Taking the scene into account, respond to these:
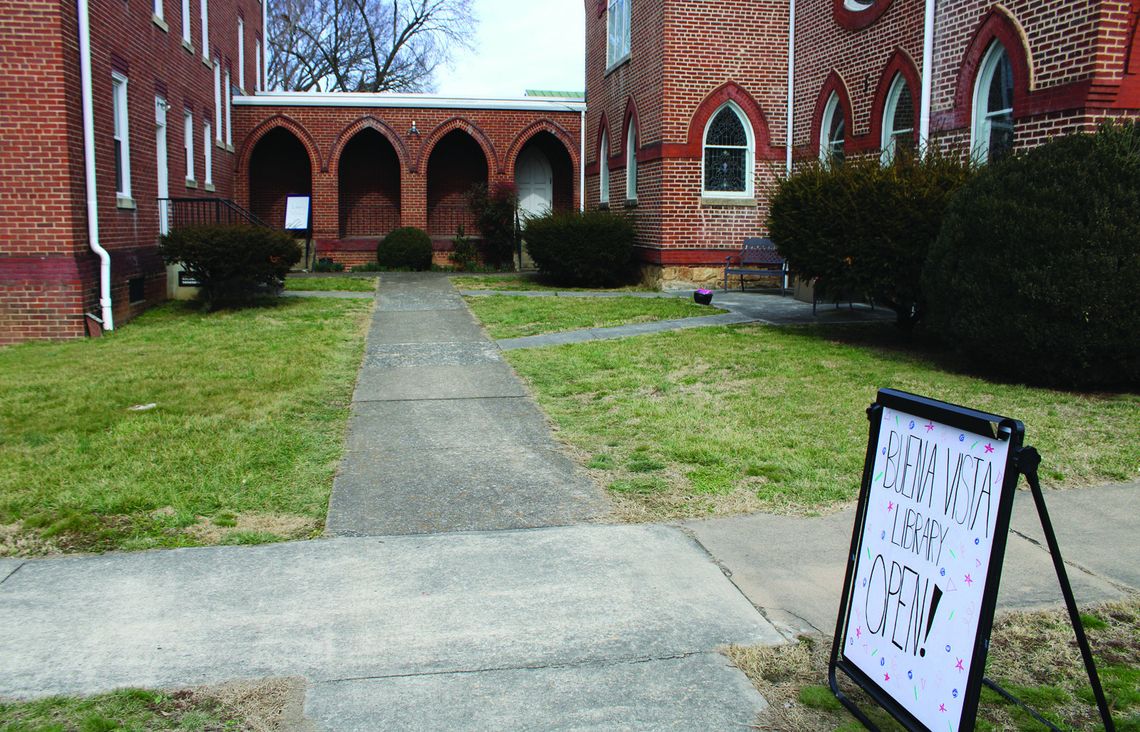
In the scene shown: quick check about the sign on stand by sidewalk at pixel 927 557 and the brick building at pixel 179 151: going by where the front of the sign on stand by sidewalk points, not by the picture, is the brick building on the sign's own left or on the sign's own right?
on the sign's own right

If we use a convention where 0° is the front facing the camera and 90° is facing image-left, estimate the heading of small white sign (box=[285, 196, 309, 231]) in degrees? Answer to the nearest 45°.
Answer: approximately 0°

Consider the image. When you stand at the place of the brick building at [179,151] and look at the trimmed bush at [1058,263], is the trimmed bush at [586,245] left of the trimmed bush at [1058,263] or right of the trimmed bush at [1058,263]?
left
